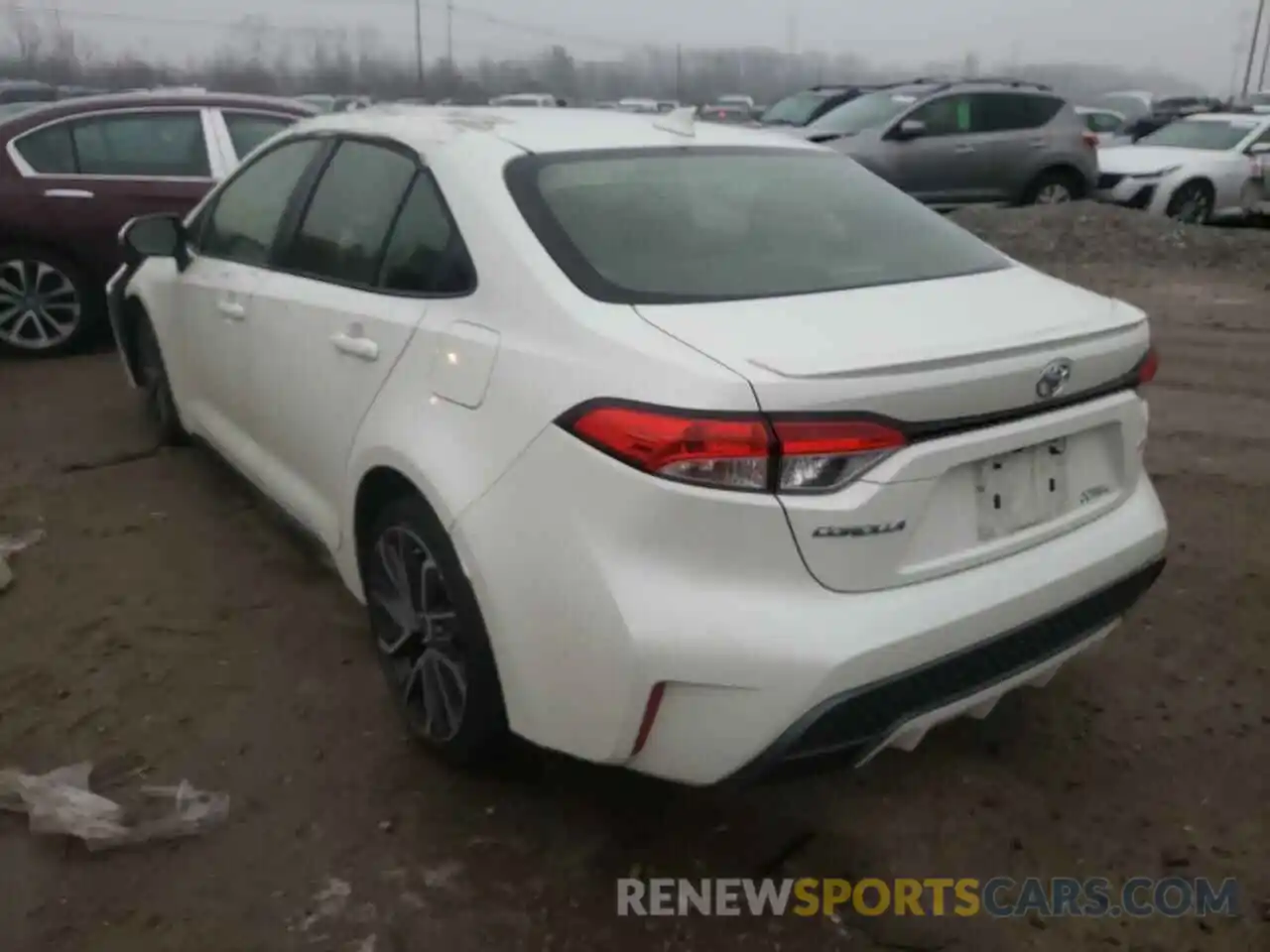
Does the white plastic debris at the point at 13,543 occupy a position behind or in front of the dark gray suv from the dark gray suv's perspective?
in front

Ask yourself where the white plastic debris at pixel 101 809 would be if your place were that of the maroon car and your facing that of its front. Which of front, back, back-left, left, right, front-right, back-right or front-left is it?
right

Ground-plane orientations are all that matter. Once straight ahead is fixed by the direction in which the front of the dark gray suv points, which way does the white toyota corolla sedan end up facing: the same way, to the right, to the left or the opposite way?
to the right

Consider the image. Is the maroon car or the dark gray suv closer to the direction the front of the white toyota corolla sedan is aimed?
the maroon car

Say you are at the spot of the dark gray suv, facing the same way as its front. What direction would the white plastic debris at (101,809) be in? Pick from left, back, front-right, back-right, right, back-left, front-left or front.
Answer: front-left

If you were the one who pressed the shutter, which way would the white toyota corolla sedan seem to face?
facing away from the viewer and to the left of the viewer

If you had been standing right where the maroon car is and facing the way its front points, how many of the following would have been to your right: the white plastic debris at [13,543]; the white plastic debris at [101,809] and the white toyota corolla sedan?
3

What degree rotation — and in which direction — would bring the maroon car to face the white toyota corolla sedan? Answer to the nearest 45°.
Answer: approximately 90° to its right

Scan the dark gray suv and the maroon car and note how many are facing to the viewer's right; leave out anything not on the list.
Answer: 1

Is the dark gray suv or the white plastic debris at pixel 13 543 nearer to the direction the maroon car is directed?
the dark gray suv

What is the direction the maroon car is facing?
to the viewer's right

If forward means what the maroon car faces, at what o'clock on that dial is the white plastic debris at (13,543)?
The white plastic debris is roughly at 3 o'clock from the maroon car.
